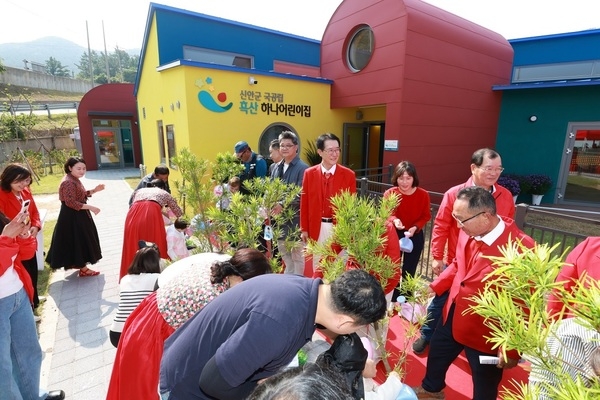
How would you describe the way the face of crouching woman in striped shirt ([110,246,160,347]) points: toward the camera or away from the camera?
away from the camera

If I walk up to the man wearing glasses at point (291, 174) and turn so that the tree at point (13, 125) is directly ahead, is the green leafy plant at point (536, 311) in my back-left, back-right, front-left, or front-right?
back-left

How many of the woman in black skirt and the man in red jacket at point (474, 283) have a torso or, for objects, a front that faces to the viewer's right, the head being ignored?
1

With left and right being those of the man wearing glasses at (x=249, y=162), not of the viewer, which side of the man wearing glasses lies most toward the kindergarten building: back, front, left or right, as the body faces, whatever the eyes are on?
back

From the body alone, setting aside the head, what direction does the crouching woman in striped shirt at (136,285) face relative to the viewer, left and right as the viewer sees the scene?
facing away from the viewer and to the right of the viewer

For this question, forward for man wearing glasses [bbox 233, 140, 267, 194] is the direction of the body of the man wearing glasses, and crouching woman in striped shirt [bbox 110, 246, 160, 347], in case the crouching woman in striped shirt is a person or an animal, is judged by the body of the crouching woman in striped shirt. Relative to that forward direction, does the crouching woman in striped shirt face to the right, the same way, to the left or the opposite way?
the opposite way

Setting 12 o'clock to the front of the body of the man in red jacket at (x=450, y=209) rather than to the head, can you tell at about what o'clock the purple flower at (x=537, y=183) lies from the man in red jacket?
The purple flower is roughly at 8 o'clock from the man in red jacket.

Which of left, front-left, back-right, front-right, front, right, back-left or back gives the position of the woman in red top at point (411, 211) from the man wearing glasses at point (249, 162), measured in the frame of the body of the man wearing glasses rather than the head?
left

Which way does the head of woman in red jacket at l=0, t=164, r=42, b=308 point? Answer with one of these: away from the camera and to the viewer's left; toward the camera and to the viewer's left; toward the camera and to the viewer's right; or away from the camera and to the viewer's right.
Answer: toward the camera and to the viewer's right

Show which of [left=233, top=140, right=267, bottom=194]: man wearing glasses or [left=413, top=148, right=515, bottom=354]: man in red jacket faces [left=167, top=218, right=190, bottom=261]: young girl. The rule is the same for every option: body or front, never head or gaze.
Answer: the man wearing glasses
